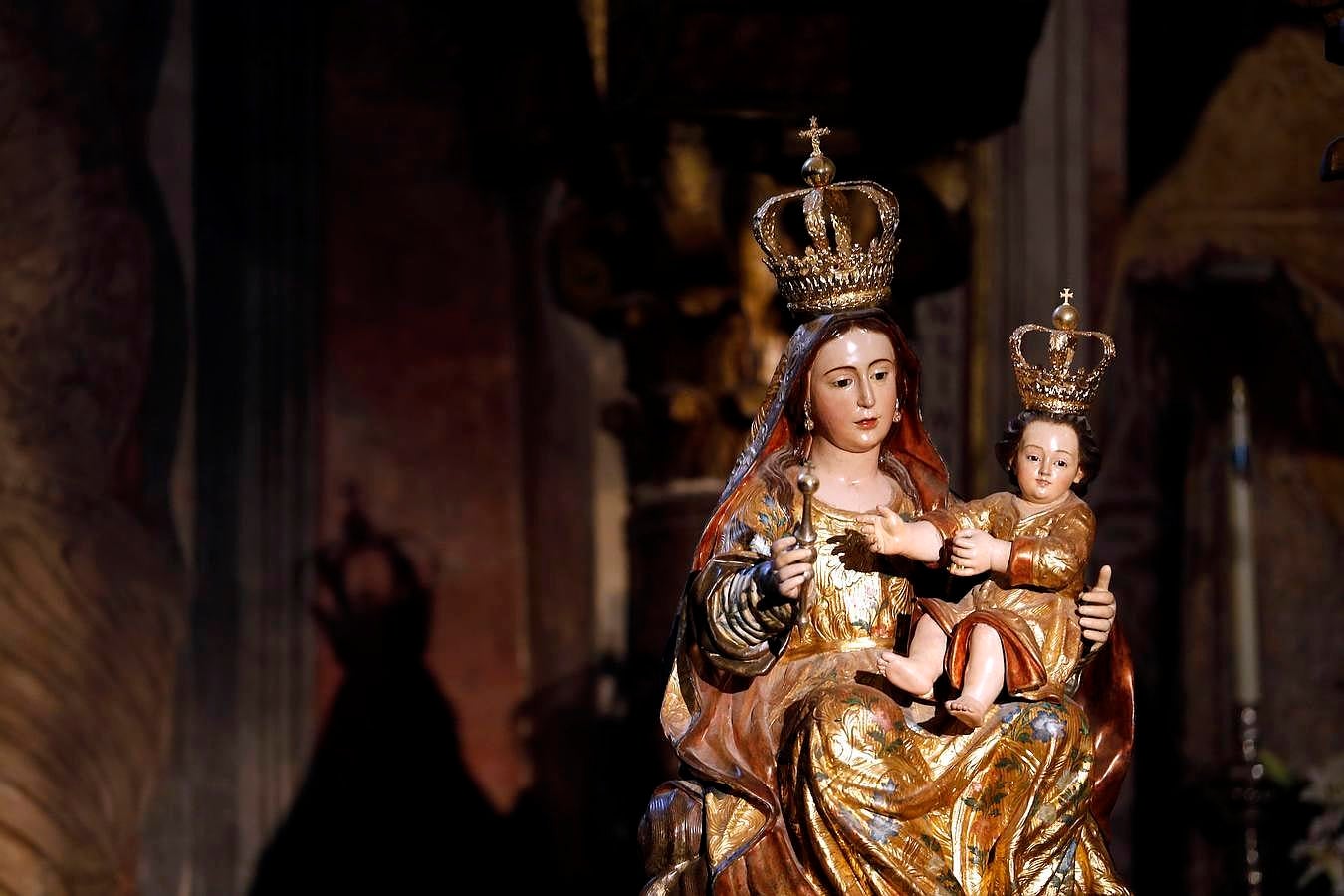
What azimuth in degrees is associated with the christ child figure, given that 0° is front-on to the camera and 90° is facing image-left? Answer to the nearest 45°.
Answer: approximately 45°
